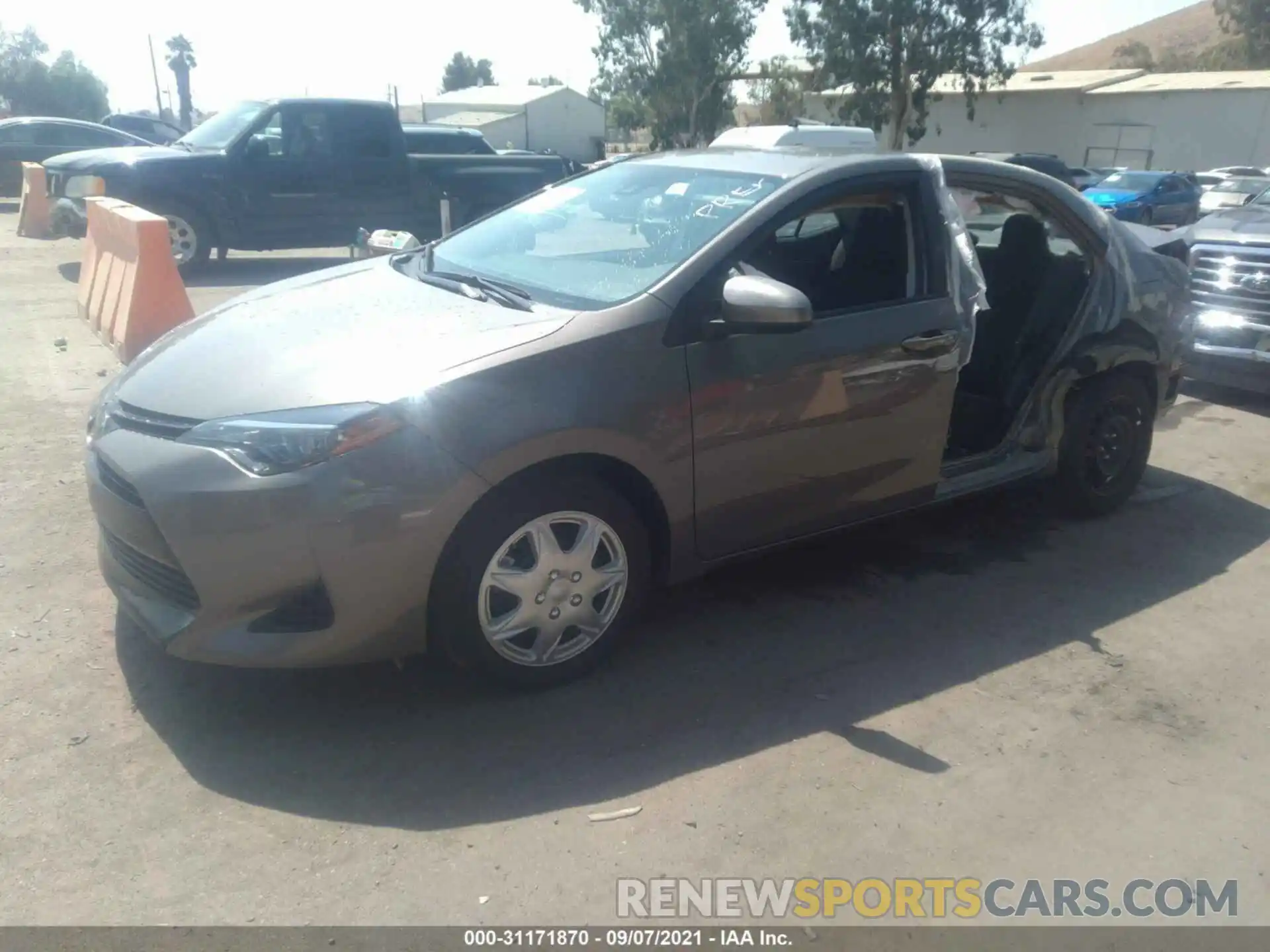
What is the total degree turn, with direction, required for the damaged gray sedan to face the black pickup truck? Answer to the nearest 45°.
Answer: approximately 135° to its right

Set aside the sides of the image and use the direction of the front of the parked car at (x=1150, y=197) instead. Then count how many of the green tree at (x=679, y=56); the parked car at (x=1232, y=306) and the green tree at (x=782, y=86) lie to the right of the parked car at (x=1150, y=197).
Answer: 2

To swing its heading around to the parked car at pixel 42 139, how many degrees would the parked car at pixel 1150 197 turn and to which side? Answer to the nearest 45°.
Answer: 0° — it already faces it

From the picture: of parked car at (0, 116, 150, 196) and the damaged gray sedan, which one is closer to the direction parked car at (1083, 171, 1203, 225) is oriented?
the parked car

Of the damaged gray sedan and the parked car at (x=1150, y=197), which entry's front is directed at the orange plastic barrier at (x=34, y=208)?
the parked car
